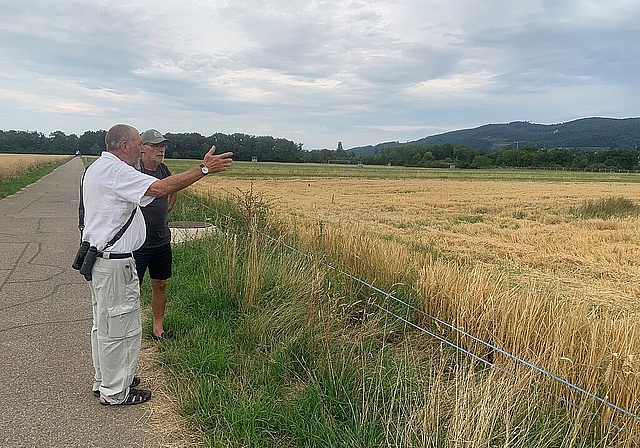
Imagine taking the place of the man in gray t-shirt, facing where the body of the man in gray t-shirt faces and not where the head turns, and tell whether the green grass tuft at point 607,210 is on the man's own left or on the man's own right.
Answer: on the man's own left

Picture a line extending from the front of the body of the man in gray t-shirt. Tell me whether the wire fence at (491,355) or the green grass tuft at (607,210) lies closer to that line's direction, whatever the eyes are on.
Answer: the wire fence

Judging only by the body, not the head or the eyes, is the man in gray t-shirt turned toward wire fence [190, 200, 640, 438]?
yes

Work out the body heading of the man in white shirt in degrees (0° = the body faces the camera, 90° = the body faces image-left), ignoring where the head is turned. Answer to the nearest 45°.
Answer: approximately 270°

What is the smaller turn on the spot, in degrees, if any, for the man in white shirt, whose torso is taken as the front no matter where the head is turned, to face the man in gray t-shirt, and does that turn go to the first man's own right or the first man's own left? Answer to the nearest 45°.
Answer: approximately 90° to the first man's own left

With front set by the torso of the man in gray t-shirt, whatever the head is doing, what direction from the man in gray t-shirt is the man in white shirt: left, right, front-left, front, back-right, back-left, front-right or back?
front-right

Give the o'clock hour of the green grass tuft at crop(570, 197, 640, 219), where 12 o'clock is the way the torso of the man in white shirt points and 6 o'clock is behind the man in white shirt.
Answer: The green grass tuft is roughly at 11 o'clock from the man in white shirt.

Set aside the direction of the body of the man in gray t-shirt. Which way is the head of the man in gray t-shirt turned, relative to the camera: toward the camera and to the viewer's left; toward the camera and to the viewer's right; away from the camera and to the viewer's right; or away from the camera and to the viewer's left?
toward the camera and to the viewer's right
